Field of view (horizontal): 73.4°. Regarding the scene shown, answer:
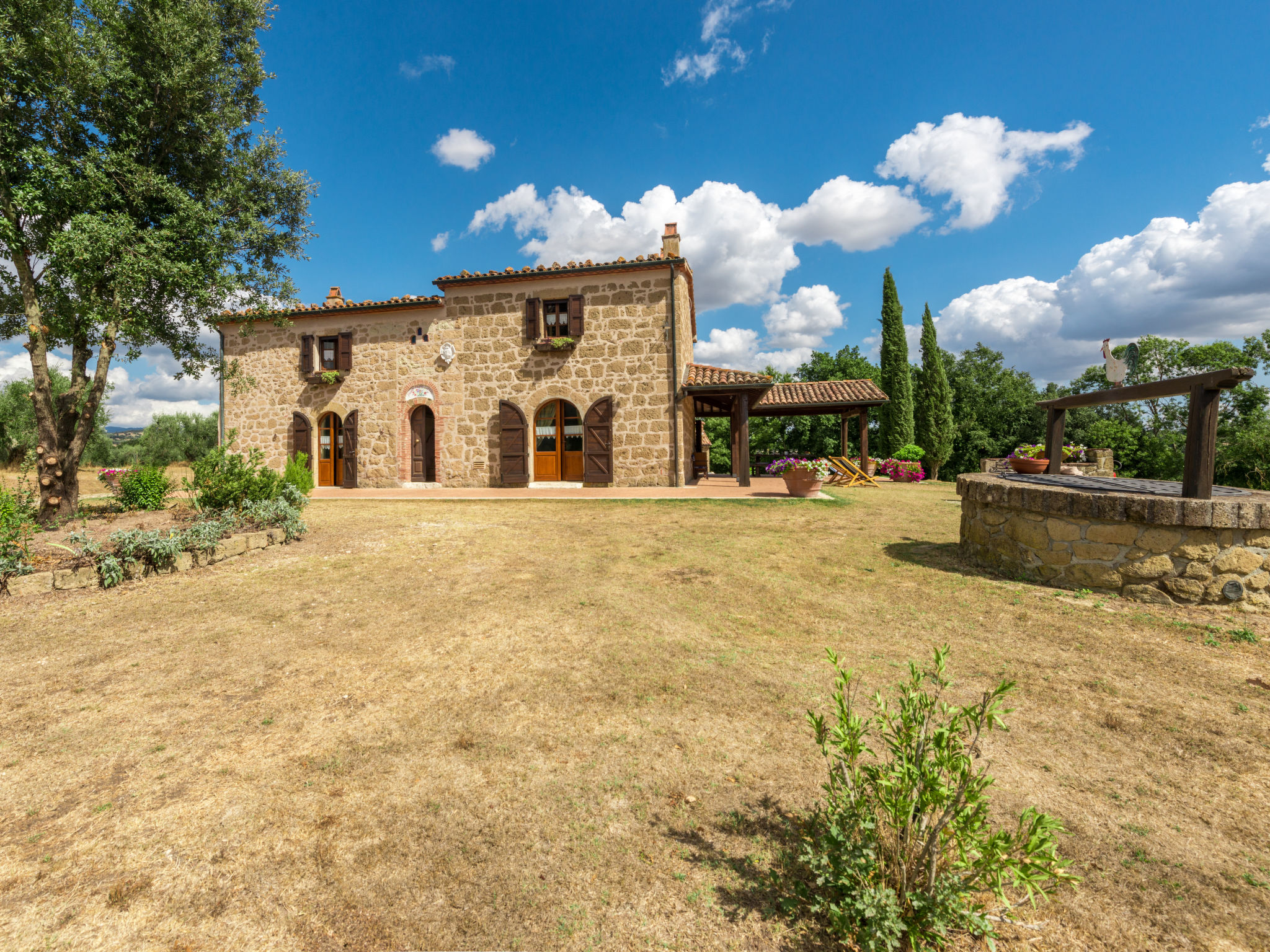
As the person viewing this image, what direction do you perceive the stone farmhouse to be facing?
facing the viewer

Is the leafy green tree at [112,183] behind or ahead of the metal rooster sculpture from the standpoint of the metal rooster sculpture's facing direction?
ahead

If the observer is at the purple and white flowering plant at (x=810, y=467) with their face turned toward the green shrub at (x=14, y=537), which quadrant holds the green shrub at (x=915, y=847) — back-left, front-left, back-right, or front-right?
front-left

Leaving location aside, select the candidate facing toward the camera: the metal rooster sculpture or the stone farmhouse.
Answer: the stone farmhouse

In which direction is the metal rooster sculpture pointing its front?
to the viewer's left

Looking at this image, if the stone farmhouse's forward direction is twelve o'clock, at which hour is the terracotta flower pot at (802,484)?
The terracotta flower pot is roughly at 10 o'clock from the stone farmhouse.

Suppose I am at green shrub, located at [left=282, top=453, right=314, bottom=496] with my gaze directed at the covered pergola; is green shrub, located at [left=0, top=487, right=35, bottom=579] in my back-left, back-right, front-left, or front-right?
back-right

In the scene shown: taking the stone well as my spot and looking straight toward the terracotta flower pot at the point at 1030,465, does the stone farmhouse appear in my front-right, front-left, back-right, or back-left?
front-left

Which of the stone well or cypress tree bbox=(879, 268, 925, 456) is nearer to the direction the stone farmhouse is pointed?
the stone well

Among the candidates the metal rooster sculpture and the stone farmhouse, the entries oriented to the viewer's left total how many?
1

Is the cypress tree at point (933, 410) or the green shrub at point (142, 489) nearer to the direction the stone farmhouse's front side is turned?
the green shrub

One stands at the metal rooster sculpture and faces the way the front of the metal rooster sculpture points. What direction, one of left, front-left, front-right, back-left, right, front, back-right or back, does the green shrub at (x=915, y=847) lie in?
left

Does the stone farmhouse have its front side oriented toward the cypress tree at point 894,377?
no
